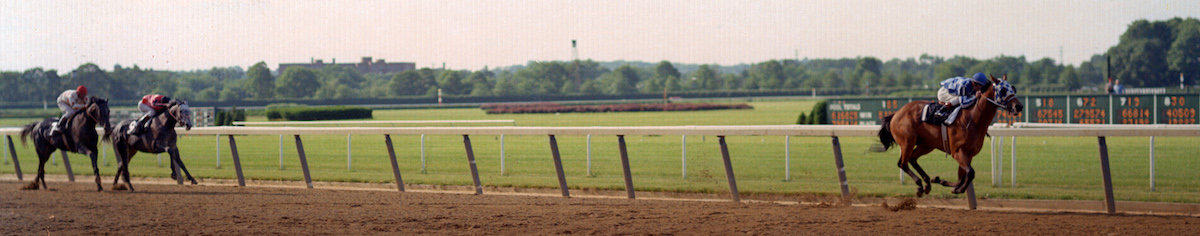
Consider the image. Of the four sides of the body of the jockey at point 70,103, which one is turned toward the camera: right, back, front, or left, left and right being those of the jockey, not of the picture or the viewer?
right

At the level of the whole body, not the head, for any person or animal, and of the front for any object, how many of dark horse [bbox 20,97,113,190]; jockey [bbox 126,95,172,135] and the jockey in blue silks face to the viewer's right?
3

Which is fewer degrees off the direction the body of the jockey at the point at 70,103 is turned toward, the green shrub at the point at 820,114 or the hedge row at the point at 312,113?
the green shrub

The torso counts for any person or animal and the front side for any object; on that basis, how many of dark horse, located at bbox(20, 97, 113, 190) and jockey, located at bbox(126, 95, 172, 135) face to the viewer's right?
2

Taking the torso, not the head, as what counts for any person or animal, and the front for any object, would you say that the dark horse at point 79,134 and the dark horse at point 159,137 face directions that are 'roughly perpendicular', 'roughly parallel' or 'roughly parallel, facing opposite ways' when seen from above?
roughly parallel

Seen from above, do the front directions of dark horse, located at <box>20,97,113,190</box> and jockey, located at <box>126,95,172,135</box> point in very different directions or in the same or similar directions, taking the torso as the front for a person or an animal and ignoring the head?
same or similar directions

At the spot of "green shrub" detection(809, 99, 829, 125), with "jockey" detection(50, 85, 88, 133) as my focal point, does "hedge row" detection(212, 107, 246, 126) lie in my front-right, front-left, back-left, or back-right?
front-right

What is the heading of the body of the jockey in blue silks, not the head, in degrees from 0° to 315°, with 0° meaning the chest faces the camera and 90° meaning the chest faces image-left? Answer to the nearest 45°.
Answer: approximately 270°
